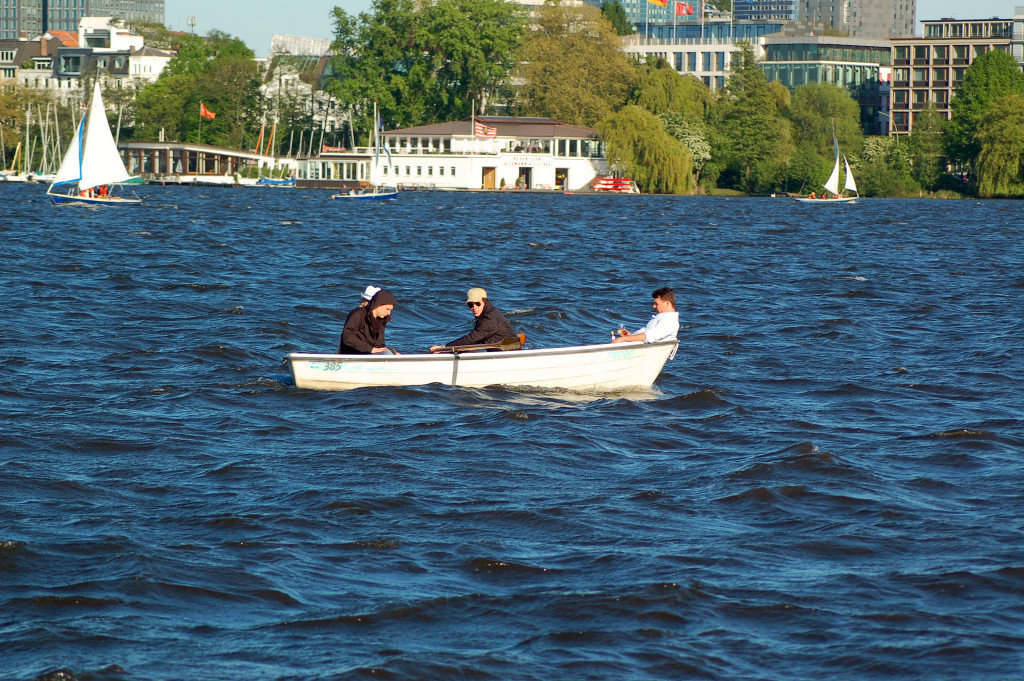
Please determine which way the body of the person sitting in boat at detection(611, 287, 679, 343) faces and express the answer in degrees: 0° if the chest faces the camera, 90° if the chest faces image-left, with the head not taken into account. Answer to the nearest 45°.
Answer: approximately 90°

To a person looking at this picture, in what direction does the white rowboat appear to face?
facing to the right of the viewer
